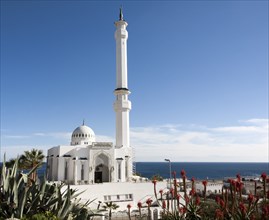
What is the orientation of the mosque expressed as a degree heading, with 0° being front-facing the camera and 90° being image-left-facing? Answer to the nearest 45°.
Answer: approximately 315°

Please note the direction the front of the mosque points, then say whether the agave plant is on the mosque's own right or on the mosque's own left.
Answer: on the mosque's own right
